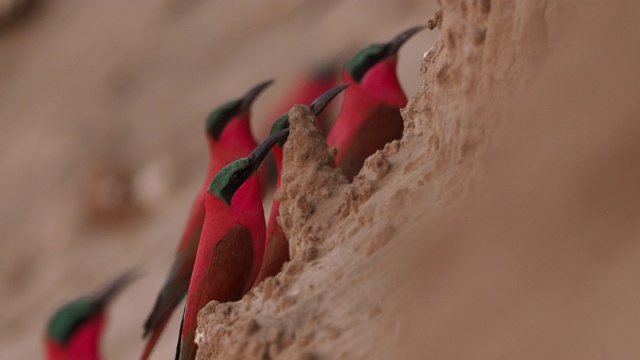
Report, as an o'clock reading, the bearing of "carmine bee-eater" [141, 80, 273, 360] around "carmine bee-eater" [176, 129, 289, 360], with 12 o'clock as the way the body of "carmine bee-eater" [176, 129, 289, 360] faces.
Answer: "carmine bee-eater" [141, 80, 273, 360] is roughly at 9 o'clock from "carmine bee-eater" [176, 129, 289, 360].

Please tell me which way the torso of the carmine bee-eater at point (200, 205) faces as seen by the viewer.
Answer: to the viewer's right

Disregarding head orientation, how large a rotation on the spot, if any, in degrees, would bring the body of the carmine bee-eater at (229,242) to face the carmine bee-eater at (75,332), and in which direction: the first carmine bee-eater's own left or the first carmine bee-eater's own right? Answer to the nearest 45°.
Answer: approximately 135° to the first carmine bee-eater's own left

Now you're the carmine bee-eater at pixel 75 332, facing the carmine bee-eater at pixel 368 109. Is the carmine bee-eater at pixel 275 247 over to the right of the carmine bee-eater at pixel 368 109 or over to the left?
right

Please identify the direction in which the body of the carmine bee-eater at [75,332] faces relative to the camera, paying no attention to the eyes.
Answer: to the viewer's right

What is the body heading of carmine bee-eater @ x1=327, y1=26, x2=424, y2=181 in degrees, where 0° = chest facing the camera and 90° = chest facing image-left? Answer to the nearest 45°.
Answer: approximately 270°

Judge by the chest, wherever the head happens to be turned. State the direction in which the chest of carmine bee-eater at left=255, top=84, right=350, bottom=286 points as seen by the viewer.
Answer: to the viewer's right

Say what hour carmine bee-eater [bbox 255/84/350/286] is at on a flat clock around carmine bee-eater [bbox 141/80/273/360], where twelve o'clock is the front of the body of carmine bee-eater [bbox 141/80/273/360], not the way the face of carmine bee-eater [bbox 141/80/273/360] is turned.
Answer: carmine bee-eater [bbox 255/84/350/286] is roughly at 3 o'clock from carmine bee-eater [bbox 141/80/273/360].

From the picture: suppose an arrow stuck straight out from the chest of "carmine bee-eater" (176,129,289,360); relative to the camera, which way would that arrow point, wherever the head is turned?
to the viewer's right
